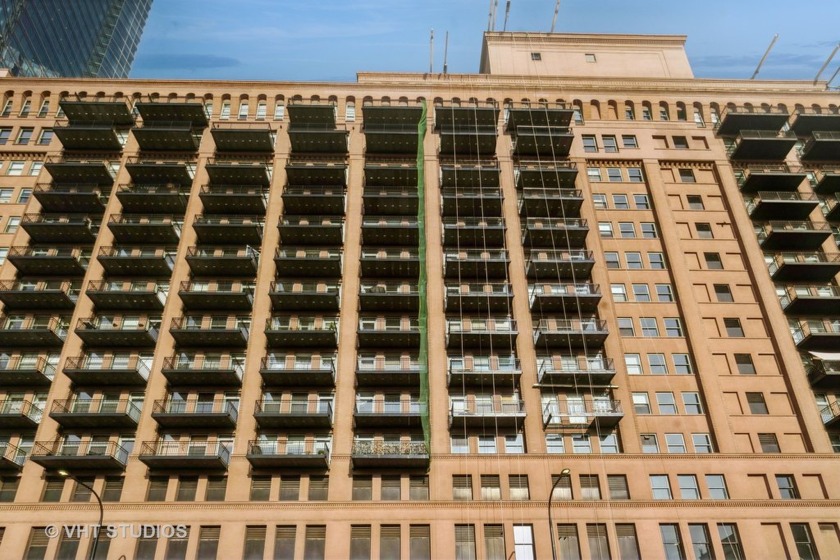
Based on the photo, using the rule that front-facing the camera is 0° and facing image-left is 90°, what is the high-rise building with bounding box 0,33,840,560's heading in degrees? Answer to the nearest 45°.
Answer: approximately 0°
